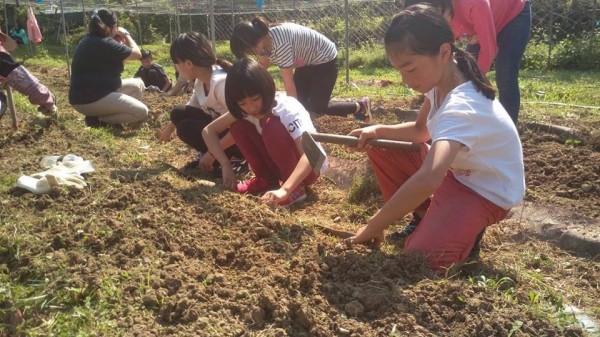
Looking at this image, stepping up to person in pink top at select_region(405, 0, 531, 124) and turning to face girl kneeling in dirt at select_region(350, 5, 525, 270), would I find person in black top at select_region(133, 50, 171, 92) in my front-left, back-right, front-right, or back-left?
back-right

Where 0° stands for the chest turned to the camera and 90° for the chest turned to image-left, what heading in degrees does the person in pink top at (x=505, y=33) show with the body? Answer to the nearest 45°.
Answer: approximately 90°

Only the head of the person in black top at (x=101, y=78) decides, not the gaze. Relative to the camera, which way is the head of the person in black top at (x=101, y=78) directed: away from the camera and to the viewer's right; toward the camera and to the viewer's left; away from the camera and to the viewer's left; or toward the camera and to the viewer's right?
away from the camera and to the viewer's right
